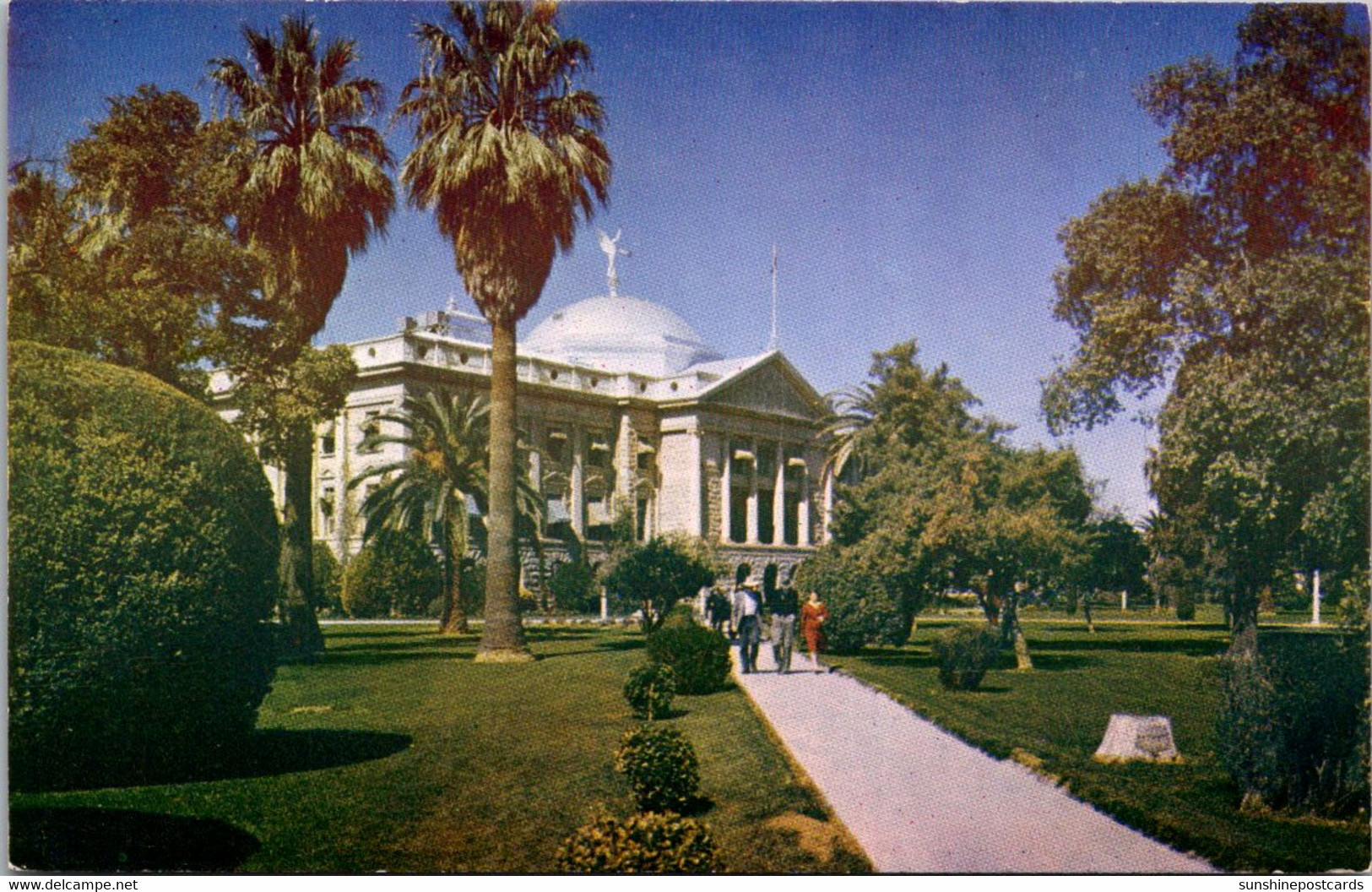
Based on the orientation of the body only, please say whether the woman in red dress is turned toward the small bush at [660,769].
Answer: yes

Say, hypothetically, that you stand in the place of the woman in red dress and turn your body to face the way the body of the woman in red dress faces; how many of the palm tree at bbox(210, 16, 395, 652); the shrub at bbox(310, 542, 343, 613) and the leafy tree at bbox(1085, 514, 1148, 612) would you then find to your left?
1

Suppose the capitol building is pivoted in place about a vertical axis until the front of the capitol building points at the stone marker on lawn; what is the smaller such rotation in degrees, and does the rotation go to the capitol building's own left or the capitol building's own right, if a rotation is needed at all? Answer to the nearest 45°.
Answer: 0° — it already faces it

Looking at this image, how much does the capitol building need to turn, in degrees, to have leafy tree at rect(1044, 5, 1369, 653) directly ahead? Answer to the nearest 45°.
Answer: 0° — it already faces it

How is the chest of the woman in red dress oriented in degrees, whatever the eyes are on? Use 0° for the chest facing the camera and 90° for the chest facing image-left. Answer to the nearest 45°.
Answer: approximately 0°

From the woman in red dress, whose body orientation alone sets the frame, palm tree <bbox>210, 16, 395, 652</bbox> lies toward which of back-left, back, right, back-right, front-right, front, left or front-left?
back-right

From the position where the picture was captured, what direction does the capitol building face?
facing the viewer and to the right of the viewer

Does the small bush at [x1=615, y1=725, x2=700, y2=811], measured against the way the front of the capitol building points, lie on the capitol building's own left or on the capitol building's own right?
on the capitol building's own right

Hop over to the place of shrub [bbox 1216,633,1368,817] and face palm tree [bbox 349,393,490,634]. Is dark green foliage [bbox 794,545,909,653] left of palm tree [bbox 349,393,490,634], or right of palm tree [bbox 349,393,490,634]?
right

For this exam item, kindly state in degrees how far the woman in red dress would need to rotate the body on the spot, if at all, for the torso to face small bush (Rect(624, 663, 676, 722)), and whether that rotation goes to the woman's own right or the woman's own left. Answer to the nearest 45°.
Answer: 0° — they already face it

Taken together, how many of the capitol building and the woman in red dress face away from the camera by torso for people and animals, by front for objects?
0
